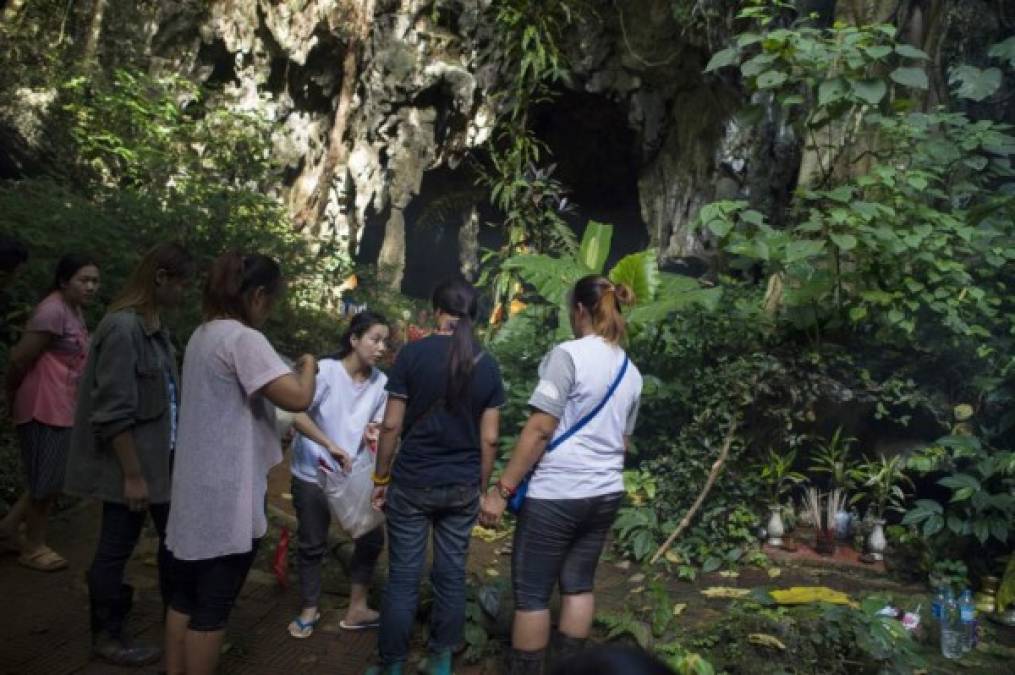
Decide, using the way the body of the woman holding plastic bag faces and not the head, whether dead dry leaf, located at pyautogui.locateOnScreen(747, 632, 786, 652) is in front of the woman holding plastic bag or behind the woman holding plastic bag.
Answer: in front

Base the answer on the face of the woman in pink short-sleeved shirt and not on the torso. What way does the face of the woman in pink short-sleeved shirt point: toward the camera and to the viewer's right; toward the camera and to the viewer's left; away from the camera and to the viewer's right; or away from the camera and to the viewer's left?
toward the camera and to the viewer's right

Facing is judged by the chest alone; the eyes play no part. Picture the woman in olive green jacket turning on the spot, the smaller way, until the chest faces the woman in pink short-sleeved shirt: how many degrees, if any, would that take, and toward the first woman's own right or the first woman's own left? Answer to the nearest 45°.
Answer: approximately 90° to the first woman's own left

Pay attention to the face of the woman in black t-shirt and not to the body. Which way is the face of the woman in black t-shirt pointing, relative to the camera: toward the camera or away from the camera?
away from the camera

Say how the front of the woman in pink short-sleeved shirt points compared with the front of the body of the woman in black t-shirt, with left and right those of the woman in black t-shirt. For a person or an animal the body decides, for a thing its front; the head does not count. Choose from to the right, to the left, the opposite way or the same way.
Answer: to the right

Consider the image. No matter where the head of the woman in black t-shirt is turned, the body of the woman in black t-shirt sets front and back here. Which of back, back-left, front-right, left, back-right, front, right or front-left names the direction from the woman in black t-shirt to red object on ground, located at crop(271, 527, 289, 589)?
front-left

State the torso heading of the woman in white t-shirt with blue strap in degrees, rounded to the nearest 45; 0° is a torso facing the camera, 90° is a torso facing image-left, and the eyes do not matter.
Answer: approximately 135°

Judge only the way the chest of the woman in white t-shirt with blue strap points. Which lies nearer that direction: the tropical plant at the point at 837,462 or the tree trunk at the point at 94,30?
the tree trunk

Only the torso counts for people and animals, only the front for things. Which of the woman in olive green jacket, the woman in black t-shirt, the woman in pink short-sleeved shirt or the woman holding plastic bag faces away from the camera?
the woman in black t-shirt

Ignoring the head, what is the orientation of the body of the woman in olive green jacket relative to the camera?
to the viewer's right

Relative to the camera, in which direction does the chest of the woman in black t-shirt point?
away from the camera

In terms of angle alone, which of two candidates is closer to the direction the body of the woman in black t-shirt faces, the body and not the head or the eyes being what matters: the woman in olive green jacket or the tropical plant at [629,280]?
the tropical plant

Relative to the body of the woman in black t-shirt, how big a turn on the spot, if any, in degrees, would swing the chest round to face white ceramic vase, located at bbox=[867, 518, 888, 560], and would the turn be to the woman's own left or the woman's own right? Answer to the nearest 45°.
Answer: approximately 45° to the woman's own right

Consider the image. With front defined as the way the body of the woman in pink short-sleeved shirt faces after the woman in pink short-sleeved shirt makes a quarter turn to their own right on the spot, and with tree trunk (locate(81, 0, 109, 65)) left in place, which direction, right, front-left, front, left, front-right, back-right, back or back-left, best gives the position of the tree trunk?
back-right

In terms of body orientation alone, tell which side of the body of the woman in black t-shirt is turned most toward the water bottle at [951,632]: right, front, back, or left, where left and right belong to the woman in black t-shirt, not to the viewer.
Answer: right

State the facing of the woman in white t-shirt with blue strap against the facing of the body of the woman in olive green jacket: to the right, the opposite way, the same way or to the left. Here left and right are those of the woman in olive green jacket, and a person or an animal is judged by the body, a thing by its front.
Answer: to the left

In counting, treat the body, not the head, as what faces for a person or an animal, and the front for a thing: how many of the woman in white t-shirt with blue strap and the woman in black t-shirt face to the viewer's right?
0

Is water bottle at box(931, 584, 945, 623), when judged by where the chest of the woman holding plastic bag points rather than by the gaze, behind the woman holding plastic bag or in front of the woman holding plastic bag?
in front
